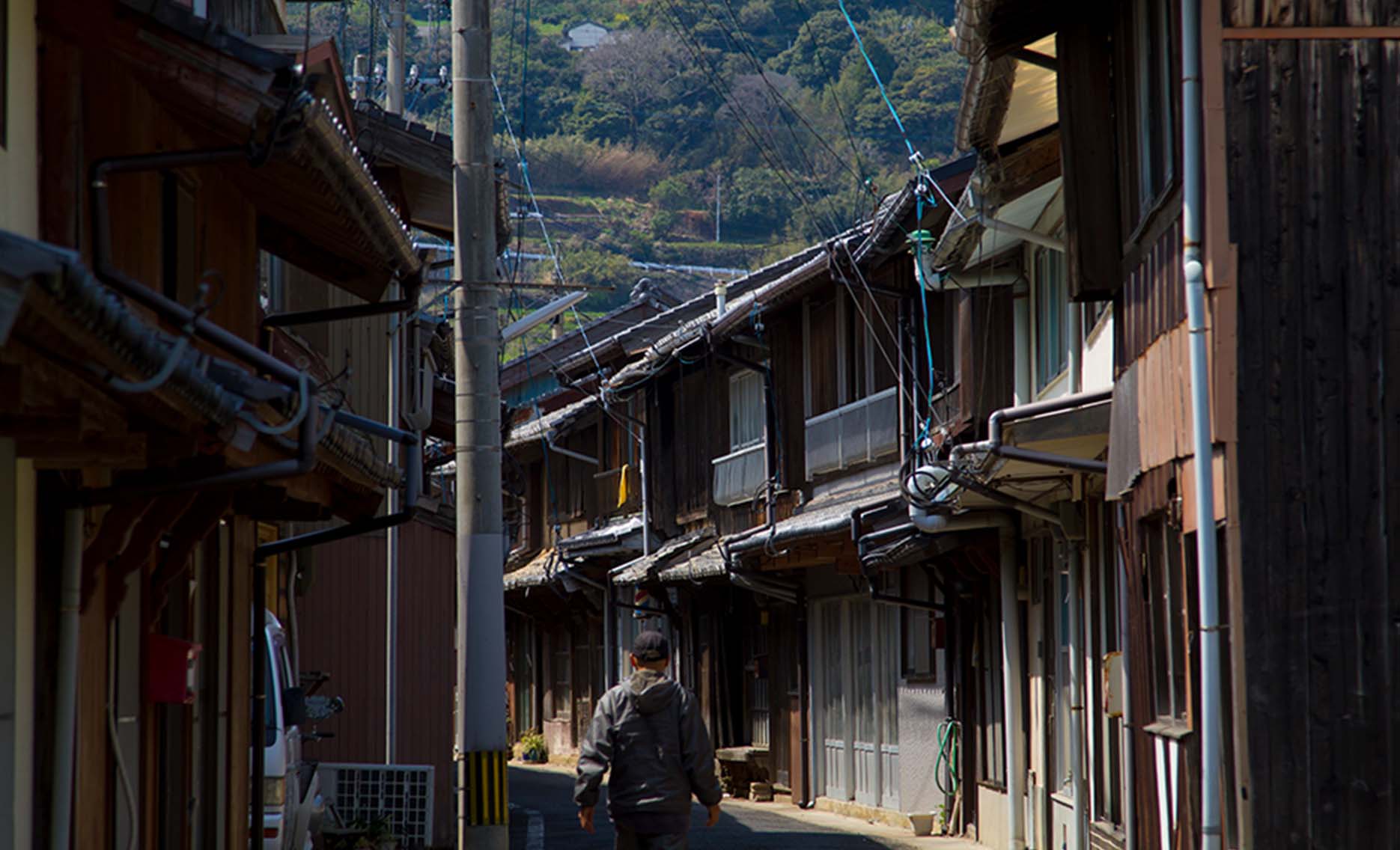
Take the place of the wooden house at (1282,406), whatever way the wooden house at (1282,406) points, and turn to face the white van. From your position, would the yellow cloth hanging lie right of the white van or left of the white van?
right

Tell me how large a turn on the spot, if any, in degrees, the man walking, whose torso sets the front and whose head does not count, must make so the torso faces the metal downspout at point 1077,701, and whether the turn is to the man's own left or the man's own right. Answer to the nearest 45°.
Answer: approximately 45° to the man's own right

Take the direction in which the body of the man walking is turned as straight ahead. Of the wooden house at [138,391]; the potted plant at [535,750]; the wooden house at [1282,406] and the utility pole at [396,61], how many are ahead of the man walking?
2

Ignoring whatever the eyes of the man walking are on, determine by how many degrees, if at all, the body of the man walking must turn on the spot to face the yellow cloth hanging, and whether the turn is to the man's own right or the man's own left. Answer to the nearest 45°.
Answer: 0° — they already face it

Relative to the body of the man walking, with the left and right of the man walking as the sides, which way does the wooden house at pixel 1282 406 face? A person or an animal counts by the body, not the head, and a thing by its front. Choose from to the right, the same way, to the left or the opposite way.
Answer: to the left

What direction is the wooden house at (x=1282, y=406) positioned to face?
to the viewer's left

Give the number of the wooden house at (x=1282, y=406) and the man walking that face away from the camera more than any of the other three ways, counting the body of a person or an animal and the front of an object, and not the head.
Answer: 1

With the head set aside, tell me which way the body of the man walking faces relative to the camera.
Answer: away from the camera
